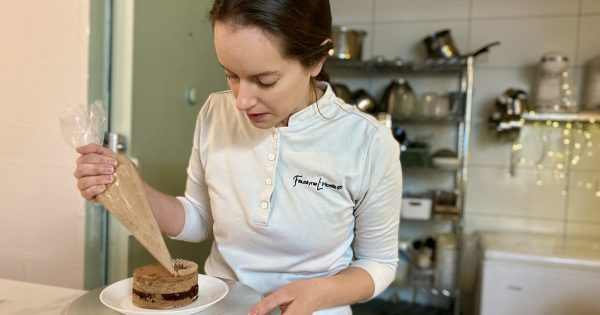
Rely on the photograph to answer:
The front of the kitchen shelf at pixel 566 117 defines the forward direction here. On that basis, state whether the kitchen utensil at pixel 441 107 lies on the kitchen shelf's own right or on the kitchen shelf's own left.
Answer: on the kitchen shelf's own right

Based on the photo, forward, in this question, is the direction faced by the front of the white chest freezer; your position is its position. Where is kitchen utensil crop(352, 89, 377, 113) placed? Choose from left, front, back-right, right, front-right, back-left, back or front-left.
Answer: right

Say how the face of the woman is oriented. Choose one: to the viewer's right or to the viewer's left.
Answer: to the viewer's left

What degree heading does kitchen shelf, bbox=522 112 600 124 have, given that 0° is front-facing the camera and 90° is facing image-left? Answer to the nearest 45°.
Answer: approximately 0°

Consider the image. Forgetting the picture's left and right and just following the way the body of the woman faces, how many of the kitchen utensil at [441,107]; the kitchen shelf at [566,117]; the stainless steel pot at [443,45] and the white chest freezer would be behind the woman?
4

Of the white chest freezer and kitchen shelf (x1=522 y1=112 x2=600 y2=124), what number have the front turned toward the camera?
2

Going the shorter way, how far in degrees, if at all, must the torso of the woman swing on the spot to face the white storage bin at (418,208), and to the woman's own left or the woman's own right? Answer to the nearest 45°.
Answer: approximately 180°

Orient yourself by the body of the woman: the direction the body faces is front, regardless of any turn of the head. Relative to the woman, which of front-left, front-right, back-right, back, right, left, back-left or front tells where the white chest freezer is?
back
